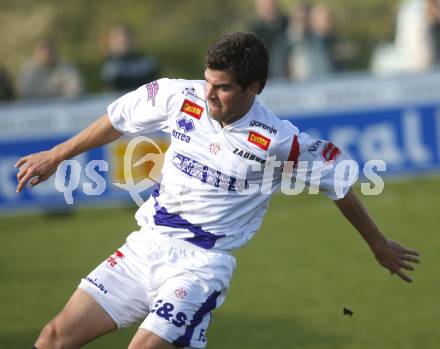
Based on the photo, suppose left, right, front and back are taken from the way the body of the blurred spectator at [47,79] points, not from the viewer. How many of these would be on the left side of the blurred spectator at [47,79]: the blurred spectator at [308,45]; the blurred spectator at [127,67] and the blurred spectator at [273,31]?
3

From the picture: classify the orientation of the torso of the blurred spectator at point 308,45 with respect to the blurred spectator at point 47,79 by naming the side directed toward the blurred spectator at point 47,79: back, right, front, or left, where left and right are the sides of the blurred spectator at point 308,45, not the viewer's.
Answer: right

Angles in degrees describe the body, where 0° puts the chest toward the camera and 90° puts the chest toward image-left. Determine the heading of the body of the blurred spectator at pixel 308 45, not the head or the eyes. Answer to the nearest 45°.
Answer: approximately 0°

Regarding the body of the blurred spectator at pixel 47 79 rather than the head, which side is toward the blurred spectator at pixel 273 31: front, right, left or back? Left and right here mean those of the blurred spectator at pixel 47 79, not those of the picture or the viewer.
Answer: left

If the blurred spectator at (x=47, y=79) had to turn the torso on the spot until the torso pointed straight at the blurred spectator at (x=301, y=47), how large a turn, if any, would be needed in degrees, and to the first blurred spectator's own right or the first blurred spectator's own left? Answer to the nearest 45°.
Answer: approximately 90° to the first blurred spectator's own left

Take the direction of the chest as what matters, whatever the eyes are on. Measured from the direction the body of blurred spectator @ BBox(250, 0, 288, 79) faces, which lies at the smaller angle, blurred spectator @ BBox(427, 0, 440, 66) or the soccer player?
the soccer player

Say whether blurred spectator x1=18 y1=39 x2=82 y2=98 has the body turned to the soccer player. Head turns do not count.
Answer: yes

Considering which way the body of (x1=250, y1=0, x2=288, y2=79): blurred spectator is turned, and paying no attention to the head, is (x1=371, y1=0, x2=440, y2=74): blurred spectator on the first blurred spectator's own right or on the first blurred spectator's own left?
on the first blurred spectator's own left

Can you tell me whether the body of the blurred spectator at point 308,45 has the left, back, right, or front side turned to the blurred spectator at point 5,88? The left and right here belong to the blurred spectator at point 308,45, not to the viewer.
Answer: right

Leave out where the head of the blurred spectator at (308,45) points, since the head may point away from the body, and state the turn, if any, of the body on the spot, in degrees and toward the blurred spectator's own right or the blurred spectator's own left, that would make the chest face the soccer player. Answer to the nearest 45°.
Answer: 0° — they already face them
